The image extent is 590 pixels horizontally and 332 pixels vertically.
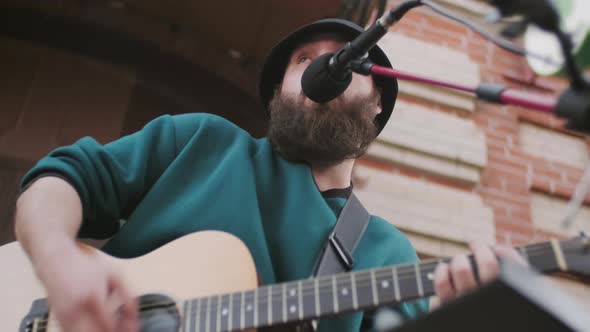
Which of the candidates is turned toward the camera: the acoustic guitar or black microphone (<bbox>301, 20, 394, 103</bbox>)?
the acoustic guitar

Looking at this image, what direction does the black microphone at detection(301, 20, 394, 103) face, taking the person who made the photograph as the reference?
facing away from the viewer and to the left of the viewer

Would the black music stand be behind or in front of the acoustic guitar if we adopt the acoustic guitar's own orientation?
in front

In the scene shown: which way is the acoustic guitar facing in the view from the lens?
facing the viewer

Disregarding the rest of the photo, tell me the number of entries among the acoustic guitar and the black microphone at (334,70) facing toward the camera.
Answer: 1
